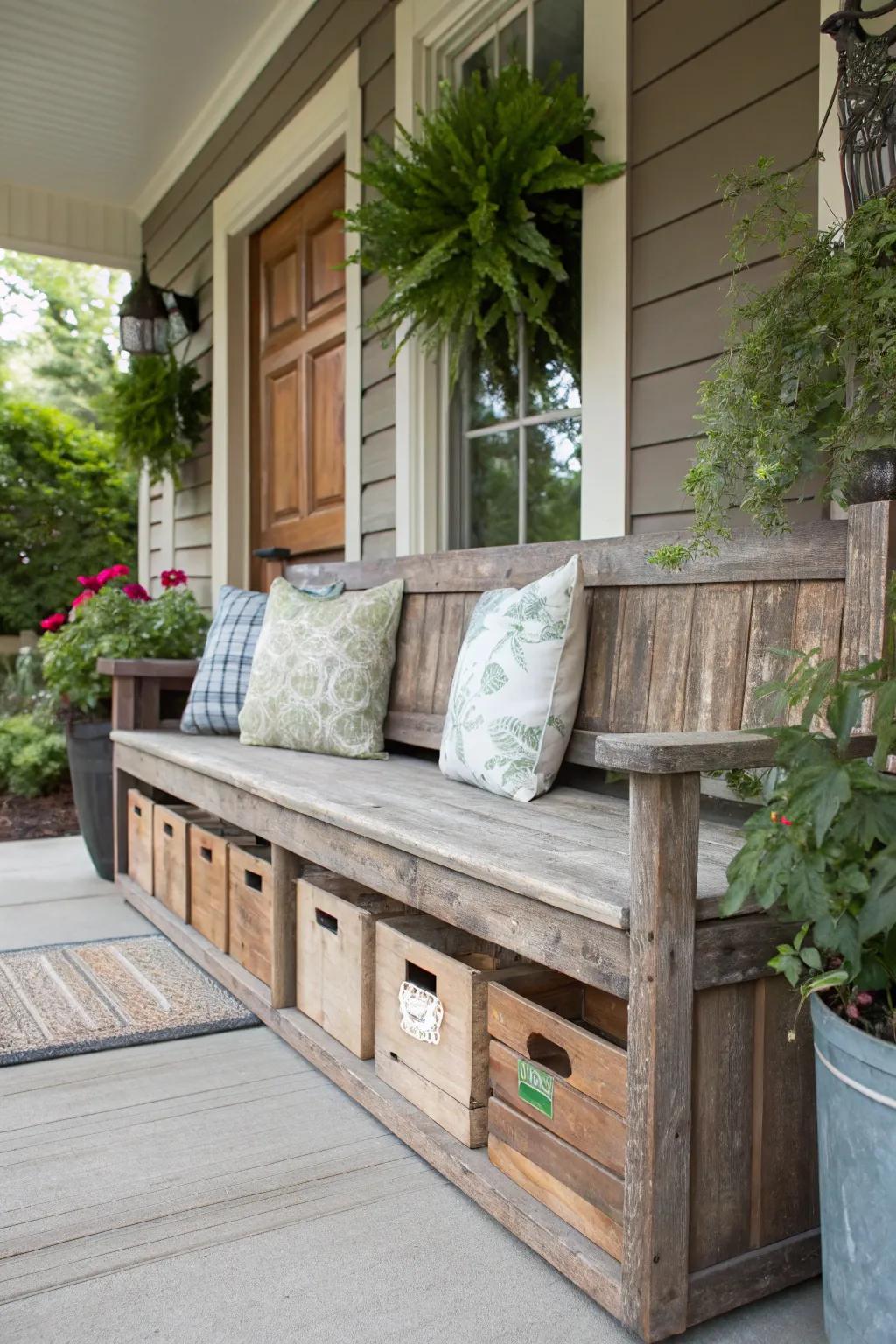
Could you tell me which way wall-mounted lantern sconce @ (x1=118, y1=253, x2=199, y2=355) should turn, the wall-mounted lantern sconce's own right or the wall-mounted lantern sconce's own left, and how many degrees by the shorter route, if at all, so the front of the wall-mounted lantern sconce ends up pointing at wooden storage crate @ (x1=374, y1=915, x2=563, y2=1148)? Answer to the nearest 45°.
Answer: approximately 45° to the wall-mounted lantern sconce's own left

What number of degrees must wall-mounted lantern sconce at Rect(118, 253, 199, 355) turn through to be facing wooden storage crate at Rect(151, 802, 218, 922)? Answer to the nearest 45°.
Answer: approximately 45° to its left

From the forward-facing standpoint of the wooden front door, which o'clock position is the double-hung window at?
The double-hung window is roughly at 10 o'clock from the wooden front door.

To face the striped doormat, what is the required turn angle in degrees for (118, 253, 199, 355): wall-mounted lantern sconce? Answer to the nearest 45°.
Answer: approximately 45° to its left

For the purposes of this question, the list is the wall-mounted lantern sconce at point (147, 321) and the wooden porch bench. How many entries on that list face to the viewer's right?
0

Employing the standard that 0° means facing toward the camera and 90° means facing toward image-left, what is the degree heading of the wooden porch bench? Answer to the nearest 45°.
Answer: approximately 45°

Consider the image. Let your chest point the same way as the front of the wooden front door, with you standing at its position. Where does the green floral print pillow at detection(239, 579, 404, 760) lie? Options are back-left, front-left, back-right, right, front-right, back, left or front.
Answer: front-left

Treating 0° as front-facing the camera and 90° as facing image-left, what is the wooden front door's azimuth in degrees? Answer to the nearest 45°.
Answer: approximately 45°

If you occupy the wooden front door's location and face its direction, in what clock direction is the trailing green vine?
The trailing green vine is roughly at 10 o'clock from the wooden front door.

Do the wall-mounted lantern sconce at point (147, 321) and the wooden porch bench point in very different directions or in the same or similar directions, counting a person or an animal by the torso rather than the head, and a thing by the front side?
same or similar directions

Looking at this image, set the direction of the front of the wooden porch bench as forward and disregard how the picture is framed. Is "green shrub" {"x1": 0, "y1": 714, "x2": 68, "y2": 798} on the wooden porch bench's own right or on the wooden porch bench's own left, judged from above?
on the wooden porch bench's own right

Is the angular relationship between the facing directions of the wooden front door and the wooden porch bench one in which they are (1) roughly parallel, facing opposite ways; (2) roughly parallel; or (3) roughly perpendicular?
roughly parallel

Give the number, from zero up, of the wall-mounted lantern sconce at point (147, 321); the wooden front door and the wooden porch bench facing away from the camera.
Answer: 0

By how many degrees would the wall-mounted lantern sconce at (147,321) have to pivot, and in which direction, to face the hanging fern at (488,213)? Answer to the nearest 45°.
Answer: approximately 45° to its left

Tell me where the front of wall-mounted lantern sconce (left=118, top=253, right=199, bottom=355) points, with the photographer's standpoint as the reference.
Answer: facing the viewer and to the left of the viewer
